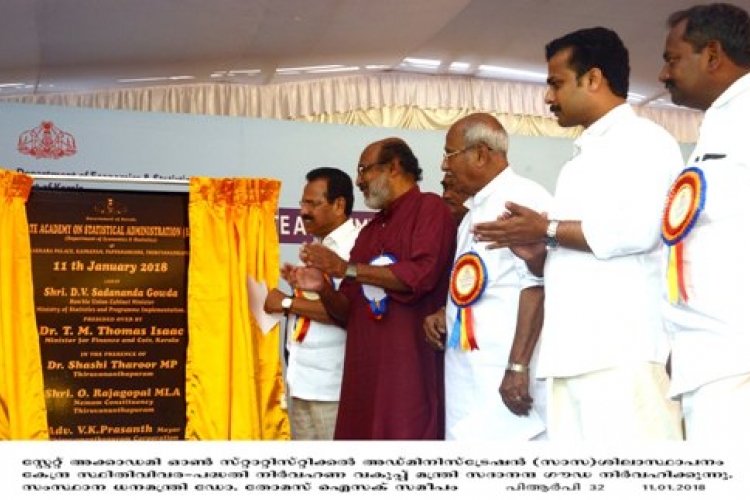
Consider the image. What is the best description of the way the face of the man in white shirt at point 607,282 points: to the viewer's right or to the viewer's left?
to the viewer's left

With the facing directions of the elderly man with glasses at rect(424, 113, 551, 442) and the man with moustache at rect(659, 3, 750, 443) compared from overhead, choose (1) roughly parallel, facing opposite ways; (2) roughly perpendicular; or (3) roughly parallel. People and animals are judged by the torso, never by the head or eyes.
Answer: roughly parallel

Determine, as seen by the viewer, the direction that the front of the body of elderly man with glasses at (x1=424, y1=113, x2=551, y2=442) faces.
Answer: to the viewer's left

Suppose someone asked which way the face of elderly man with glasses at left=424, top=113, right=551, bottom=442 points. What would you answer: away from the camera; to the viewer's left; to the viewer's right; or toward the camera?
to the viewer's left

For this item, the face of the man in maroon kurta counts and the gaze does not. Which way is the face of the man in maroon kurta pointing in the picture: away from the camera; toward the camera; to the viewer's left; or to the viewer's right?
to the viewer's left

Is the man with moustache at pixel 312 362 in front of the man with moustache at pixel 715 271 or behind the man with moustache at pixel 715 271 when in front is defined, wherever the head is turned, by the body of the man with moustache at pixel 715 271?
in front

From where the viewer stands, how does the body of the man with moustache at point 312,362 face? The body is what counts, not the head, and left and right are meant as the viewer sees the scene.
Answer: facing to the left of the viewer

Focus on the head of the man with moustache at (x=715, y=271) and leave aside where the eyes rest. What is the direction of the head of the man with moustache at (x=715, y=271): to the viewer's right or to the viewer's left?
to the viewer's left

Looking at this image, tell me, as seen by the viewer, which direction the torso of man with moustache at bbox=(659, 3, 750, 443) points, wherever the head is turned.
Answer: to the viewer's left

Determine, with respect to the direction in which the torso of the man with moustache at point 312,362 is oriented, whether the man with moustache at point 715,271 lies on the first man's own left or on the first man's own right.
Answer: on the first man's own left

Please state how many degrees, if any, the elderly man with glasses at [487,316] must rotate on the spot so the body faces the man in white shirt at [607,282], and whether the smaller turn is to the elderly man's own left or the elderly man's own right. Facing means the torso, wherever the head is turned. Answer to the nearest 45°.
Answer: approximately 135° to the elderly man's own left

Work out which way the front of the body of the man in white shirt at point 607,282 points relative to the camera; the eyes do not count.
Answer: to the viewer's left

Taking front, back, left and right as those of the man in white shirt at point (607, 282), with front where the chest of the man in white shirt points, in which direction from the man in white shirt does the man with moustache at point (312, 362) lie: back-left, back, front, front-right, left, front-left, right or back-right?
front-right
